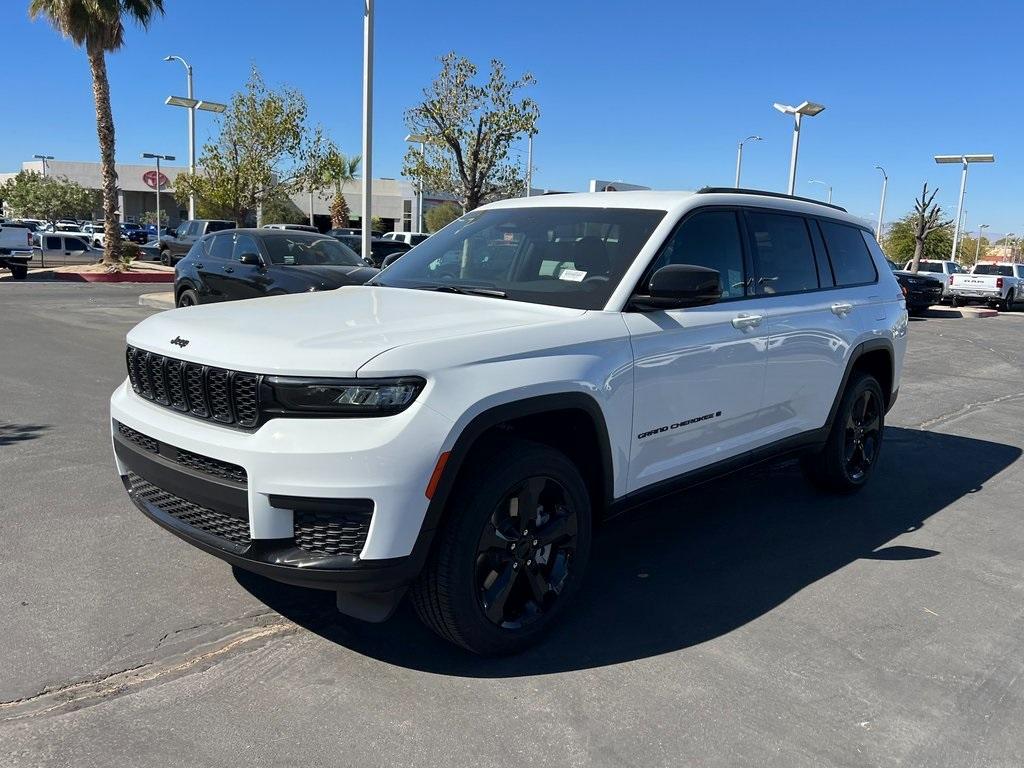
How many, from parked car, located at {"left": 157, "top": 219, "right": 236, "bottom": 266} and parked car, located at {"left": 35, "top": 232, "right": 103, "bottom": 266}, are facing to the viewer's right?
1

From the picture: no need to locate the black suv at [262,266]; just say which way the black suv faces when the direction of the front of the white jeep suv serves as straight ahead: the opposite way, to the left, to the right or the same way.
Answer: to the left

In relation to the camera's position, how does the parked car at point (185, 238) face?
facing the viewer and to the left of the viewer

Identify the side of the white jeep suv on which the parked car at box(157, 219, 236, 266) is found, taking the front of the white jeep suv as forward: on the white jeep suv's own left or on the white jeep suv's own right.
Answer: on the white jeep suv's own right

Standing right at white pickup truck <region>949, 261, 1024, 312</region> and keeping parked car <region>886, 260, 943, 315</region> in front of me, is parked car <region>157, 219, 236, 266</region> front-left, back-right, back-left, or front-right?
front-right

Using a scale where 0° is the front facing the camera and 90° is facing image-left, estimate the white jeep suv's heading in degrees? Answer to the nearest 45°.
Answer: approximately 45°

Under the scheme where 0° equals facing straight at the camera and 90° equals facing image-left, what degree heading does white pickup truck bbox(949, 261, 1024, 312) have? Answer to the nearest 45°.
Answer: approximately 225°

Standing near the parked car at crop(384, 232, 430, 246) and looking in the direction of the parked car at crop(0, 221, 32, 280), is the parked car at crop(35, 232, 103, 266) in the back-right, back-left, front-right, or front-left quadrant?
front-right

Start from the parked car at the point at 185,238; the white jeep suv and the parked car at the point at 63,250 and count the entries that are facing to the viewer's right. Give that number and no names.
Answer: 1

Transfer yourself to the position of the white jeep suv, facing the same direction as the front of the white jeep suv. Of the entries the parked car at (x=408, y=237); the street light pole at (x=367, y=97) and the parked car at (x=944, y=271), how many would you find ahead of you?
0

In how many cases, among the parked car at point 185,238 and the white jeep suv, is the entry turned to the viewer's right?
0

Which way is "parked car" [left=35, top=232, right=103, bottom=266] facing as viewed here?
to the viewer's right

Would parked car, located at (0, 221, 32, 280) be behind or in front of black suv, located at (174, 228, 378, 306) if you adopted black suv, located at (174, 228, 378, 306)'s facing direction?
behind

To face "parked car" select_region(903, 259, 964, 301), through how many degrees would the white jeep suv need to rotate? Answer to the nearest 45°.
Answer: approximately 180°

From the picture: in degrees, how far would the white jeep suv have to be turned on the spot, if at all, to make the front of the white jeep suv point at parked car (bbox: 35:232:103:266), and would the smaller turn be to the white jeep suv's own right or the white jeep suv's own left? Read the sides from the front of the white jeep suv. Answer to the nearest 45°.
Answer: approximately 90° to the white jeep suv's own right

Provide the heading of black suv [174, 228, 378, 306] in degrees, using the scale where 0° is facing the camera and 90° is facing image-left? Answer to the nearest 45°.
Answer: approximately 315°
